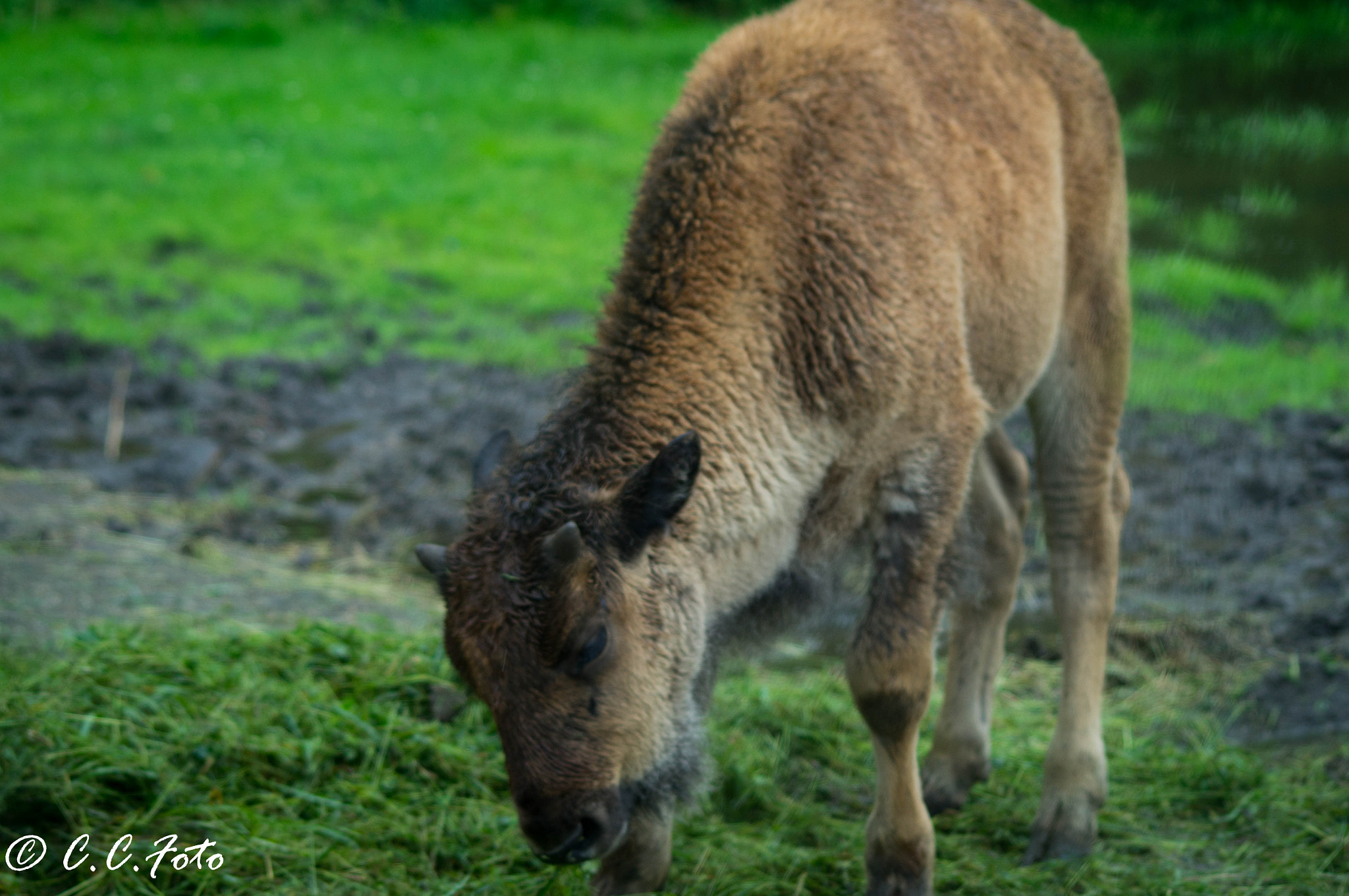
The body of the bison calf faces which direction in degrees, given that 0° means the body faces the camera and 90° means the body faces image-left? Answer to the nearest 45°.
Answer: approximately 45°
